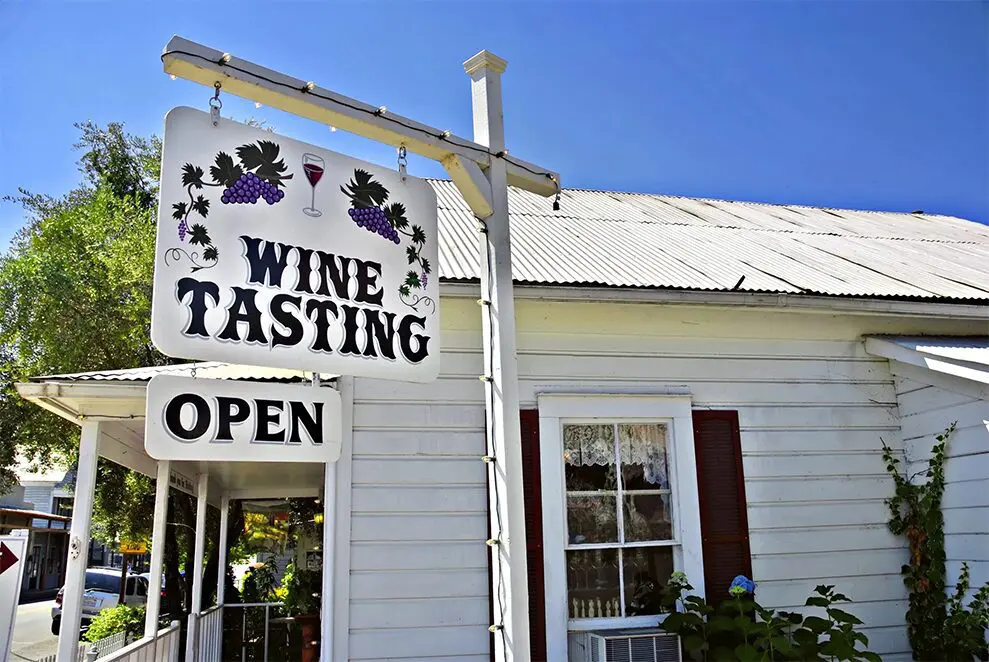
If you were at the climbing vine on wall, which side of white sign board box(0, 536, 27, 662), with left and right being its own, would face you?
left

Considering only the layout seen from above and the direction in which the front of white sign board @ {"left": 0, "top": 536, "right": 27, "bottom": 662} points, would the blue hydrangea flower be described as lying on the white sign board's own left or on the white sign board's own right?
on the white sign board's own left

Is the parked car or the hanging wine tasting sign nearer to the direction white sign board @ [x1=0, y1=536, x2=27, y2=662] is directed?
the hanging wine tasting sign

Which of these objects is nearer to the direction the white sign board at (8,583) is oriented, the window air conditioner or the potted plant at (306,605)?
the window air conditioner

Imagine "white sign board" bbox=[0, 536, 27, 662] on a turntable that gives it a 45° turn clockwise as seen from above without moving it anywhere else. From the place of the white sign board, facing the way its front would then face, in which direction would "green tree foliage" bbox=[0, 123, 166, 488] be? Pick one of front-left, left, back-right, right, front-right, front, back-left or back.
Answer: back-right

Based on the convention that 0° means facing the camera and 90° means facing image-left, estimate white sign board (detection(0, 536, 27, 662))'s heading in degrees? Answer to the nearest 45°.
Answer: approximately 0°

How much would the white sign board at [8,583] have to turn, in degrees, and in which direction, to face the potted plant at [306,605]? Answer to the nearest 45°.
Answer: approximately 135° to its left

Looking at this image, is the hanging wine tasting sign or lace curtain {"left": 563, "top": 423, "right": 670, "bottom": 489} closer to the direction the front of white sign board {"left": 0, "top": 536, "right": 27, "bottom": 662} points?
the hanging wine tasting sign

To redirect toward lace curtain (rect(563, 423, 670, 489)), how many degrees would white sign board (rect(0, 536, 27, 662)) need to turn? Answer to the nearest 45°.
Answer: approximately 90° to its left

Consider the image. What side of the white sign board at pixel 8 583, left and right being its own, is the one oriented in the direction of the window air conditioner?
left

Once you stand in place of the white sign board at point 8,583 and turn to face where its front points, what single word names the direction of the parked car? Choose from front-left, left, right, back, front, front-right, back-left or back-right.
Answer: back
